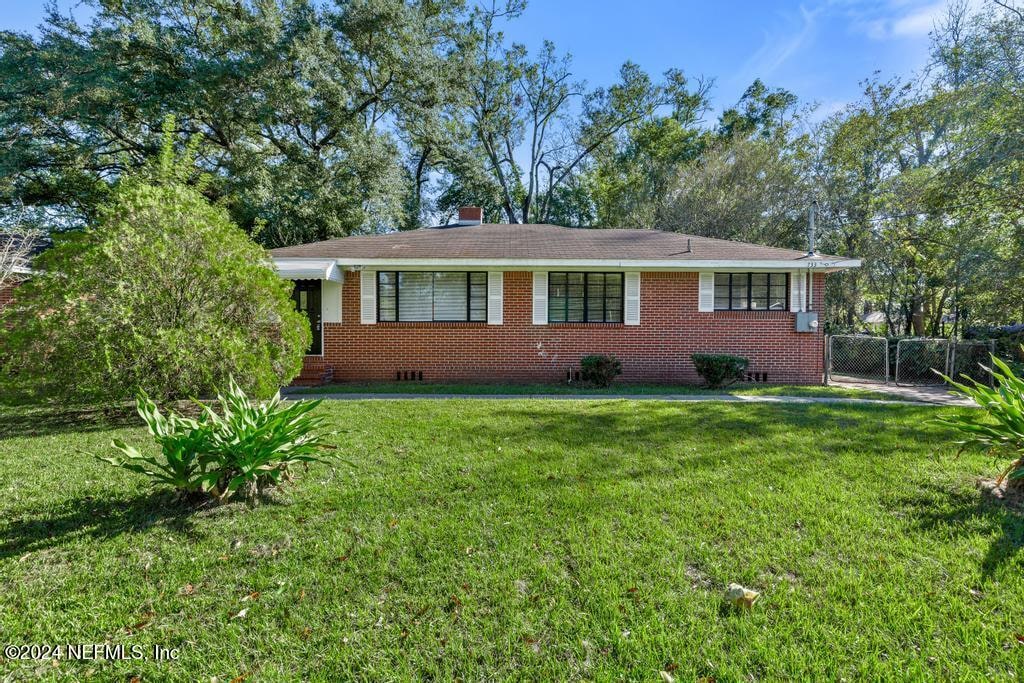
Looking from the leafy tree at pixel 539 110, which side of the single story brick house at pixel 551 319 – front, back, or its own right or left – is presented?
back

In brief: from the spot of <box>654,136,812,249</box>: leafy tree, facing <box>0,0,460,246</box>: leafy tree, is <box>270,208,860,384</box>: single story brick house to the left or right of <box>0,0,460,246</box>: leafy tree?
left

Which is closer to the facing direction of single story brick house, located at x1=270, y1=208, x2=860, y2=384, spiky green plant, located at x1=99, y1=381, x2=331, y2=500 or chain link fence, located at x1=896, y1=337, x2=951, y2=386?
the spiky green plant

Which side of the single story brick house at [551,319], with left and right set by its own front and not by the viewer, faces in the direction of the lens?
front

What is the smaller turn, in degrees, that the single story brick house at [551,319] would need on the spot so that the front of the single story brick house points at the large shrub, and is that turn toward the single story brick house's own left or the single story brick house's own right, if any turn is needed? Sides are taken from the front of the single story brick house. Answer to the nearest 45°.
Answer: approximately 45° to the single story brick house's own right

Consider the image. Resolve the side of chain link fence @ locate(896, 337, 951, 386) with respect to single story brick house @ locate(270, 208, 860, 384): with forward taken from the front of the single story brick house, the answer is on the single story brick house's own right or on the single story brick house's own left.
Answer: on the single story brick house's own left

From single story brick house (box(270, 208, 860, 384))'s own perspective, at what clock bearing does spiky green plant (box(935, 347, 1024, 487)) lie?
The spiky green plant is roughly at 11 o'clock from the single story brick house.

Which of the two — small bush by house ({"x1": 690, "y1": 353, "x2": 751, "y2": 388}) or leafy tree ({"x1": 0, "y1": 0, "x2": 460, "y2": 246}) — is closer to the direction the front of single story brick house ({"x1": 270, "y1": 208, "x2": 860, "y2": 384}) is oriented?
the small bush by house

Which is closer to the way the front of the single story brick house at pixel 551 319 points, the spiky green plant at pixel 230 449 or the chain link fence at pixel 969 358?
the spiky green plant

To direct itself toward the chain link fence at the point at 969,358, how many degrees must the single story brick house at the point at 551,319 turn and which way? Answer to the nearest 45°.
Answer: approximately 90° to its left

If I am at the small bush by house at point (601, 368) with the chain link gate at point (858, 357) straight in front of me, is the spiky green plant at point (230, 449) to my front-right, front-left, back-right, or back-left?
back-right

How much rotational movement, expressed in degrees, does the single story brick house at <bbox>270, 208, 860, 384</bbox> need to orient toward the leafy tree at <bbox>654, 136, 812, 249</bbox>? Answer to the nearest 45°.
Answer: approximately 135° to its left

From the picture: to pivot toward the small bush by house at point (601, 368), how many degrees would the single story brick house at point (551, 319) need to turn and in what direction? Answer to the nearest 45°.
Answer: approximately 45° to its left
